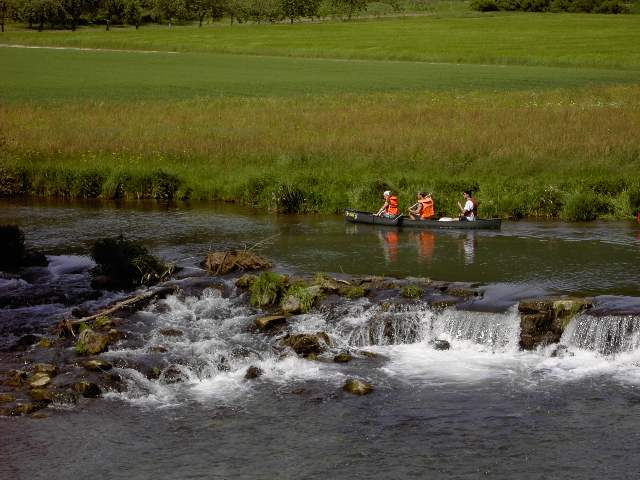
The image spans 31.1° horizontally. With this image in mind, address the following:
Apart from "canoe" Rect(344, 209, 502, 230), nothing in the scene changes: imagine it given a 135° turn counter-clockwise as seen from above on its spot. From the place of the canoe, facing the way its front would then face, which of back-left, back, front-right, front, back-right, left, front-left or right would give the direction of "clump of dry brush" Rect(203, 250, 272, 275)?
right

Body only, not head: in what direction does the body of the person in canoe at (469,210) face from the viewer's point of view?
to the viewer's left

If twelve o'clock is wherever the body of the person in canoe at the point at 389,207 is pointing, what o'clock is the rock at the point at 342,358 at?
The rock is roughly at 9 o'clock from the person in canoe.

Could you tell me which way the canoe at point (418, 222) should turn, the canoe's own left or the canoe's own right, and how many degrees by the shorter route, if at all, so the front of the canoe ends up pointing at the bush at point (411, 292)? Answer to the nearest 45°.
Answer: approximately 90° to the canoe's own left

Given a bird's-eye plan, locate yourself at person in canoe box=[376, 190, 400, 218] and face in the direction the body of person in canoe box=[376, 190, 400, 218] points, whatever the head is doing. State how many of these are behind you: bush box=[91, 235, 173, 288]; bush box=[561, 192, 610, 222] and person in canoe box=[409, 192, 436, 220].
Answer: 2

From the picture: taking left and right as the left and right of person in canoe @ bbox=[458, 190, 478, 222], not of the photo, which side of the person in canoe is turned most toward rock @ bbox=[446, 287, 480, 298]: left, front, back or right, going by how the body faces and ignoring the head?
left

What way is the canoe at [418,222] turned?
to the viewer's left

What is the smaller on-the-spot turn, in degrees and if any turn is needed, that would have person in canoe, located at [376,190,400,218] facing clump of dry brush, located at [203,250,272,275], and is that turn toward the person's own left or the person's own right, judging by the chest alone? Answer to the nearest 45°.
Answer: approximately 45° to the person's own left

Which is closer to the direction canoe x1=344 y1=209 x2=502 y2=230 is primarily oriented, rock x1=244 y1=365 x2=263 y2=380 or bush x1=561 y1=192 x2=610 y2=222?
the rock

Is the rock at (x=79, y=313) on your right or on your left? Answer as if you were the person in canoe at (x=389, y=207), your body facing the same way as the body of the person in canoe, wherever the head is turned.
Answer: on your left

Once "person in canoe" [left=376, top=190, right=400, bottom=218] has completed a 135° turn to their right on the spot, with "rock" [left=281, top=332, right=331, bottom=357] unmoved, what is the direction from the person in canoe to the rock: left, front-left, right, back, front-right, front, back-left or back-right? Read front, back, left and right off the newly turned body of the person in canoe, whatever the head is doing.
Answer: back-right

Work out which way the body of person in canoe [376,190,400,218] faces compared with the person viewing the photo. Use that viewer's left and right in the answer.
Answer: facing to the left of the viewer
